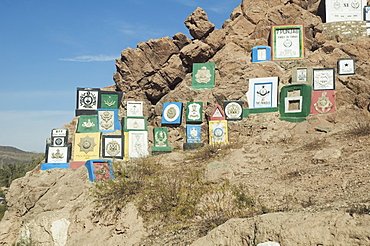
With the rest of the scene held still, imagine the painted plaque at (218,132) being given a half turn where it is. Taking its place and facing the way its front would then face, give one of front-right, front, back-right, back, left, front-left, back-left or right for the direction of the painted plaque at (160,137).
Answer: left

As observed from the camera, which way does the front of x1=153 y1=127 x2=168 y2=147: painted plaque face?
facing the viewer

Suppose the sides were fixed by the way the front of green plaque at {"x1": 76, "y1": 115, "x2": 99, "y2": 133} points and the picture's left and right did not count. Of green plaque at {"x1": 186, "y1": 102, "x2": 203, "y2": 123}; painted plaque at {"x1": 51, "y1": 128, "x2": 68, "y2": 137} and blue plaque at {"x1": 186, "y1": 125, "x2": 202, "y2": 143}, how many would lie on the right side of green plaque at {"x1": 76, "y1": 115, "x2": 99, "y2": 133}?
1

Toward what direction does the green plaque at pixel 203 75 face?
toward the camera

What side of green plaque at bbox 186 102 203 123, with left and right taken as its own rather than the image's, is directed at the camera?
front

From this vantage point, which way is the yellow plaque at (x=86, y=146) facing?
toward the camera

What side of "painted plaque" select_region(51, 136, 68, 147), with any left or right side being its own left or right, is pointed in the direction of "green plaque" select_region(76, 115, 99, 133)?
left

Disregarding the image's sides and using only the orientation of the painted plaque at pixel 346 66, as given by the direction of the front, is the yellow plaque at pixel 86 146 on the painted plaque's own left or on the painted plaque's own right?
on the painted plaque's own right

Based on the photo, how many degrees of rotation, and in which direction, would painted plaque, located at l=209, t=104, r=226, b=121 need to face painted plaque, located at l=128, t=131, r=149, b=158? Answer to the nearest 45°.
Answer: approximately 90° to its right

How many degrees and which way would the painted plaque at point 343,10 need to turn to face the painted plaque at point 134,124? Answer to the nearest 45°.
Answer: approximately 45° to its right

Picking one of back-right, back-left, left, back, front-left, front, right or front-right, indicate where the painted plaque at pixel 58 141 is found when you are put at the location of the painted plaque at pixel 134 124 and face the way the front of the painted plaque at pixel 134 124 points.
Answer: right
